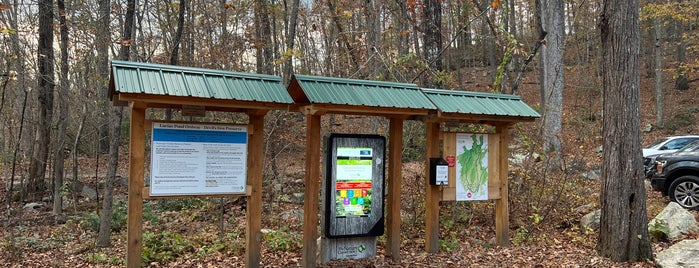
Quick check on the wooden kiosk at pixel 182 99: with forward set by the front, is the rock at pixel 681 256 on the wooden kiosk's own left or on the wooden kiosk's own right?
on the wooden kiosk's own left

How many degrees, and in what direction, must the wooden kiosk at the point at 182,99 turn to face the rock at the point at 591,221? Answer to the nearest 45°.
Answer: approximately 90° to its left

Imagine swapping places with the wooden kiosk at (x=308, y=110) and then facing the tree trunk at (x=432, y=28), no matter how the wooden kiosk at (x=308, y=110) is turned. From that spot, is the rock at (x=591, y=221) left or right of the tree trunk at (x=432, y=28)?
right

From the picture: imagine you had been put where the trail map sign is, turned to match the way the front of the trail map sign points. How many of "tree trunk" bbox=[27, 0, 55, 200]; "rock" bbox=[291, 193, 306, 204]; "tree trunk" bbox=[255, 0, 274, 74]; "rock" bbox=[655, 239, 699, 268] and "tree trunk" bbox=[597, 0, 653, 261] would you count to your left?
2

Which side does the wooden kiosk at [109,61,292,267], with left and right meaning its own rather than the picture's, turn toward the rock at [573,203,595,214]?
left

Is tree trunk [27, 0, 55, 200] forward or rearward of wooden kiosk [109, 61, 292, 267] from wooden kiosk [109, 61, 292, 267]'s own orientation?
rearward

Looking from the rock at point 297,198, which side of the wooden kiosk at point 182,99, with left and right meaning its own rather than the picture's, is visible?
back

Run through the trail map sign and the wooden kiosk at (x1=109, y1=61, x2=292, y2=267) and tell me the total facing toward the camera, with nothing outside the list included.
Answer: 2

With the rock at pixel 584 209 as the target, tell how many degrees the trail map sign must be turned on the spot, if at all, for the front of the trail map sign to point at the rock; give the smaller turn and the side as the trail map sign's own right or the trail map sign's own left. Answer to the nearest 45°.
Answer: approximately 135° to the trail map sign's own left

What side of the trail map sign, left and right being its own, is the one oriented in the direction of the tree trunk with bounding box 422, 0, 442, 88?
back

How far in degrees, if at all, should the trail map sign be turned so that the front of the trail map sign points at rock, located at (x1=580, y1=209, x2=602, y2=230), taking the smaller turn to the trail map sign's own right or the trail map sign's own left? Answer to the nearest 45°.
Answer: approximately 135° to the trail map sign's own left

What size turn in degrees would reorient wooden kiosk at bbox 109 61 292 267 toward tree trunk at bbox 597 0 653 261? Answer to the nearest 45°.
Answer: approximately 90° to its left
